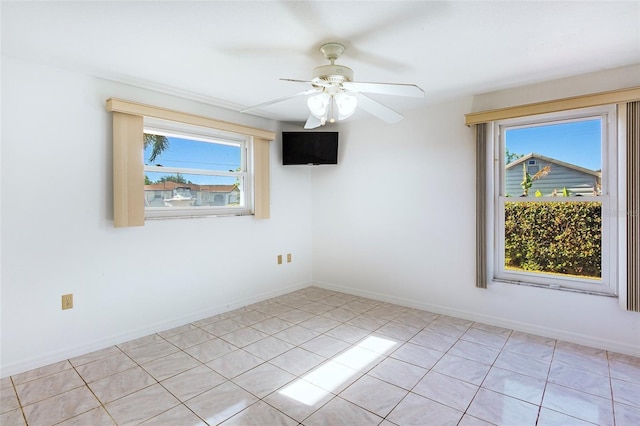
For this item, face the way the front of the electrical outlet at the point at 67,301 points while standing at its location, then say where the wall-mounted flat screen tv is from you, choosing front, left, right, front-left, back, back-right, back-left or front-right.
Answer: front-left

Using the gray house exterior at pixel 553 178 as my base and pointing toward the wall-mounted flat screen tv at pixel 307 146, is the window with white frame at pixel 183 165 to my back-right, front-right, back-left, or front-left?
front-left

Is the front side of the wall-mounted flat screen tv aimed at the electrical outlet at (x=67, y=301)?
no

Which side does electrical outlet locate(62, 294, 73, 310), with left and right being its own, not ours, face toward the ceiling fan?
front

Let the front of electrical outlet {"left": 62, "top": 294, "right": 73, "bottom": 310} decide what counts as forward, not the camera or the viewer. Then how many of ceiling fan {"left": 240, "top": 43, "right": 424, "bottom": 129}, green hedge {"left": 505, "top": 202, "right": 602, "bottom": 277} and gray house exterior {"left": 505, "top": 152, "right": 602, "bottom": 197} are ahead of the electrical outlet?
3

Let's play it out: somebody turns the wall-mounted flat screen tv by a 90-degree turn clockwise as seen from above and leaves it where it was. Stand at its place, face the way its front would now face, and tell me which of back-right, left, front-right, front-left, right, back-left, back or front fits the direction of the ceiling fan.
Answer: left

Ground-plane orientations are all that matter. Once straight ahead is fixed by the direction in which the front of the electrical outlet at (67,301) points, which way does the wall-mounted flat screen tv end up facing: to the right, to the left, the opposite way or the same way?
to the right

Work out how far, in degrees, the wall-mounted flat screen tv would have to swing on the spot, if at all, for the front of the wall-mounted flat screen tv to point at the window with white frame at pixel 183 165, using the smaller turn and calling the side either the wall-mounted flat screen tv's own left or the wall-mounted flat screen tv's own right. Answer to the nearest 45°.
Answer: approximately 45° to the wall-mounted flat screen tv's own right

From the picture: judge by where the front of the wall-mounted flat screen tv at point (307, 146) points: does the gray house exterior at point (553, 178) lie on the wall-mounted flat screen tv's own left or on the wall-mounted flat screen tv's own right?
on the wall-mounted flat screen tv's own left

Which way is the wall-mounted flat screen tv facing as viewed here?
toward the camera

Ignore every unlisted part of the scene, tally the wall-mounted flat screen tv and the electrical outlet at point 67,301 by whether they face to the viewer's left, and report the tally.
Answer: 0

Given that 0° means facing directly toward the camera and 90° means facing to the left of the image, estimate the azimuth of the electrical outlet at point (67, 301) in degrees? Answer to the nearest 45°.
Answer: approximately 315°
